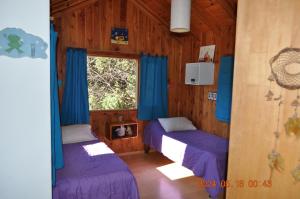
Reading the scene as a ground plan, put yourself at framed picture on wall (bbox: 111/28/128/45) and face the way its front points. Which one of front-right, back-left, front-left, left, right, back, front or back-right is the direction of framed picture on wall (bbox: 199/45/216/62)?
left

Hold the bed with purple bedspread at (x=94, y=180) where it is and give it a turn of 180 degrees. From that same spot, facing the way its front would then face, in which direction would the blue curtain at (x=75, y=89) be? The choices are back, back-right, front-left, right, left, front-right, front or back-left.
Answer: front

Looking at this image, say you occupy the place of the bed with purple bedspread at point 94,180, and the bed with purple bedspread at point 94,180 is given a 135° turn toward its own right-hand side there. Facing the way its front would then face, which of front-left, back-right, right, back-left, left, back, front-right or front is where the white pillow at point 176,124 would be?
right

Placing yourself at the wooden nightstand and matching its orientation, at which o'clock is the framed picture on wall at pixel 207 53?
The framed picture on wall is roughly at 9 o'clock from the wooden nightstand.

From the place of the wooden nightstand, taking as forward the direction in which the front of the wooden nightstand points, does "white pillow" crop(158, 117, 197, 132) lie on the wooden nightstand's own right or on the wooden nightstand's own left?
on the wooden nightstand's own left

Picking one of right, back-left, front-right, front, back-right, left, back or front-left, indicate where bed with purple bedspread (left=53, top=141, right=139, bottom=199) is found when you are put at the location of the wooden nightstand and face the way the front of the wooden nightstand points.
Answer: front

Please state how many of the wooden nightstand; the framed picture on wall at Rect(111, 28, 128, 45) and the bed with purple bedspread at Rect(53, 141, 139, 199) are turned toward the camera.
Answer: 3

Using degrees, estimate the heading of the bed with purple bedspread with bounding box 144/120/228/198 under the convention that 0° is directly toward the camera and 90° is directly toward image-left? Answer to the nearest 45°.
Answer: approximately 315°

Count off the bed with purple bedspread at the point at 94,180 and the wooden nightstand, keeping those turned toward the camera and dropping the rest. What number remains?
2

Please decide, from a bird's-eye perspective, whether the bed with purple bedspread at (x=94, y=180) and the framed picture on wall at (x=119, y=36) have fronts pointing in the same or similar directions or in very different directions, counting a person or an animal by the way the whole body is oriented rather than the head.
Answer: same or similar directions

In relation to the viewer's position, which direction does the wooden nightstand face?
facing the viewer

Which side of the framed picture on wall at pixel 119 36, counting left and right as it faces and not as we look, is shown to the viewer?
front
